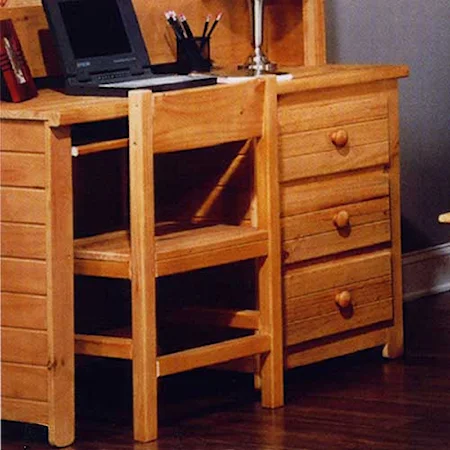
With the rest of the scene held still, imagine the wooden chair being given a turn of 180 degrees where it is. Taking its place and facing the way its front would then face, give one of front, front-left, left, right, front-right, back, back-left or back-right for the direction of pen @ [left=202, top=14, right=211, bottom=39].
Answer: back-left

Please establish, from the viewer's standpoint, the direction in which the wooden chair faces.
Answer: facing away from the viewer and to the left of the viewer

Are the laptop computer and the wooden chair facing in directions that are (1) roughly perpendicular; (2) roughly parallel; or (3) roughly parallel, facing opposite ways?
roughly parallel, facing opposite ways

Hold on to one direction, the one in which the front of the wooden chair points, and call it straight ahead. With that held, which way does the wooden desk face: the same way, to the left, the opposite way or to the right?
the opposite way

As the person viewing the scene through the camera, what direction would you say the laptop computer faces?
facing the viewer and to the right of the viewer

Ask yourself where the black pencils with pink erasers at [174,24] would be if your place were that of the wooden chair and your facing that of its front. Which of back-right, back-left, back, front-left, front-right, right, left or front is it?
front-right

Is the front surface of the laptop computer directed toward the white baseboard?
no

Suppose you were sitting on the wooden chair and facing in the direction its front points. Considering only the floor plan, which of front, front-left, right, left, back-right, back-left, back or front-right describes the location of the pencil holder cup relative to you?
front-right
